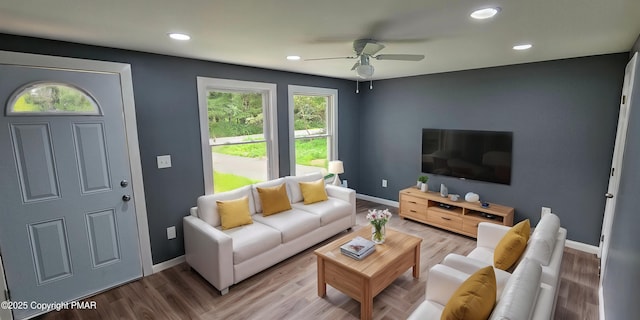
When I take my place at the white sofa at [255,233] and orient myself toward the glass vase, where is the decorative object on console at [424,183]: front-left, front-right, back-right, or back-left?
front-left

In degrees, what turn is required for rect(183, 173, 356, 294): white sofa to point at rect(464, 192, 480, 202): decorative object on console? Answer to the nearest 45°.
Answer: approximately 45° to its left

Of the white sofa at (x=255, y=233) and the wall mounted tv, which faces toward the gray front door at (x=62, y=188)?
the wall mounted tv

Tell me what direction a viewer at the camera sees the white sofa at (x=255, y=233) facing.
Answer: facing the viewer and to the right of the viewer

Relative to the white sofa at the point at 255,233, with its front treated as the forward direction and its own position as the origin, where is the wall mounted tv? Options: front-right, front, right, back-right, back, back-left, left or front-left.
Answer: front-left

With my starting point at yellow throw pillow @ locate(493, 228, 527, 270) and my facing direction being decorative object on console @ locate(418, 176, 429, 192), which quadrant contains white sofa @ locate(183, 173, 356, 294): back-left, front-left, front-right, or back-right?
front-left

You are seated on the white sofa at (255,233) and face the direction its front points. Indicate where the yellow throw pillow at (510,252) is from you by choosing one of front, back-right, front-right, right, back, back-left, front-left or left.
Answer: front

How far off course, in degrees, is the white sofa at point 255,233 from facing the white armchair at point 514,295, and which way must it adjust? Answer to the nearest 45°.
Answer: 0° — it already faces it

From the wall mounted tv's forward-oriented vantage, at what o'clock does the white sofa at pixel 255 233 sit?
The white sofa is roughly at 12 o'clock from the wall mounted tv.

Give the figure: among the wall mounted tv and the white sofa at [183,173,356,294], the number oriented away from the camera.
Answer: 0

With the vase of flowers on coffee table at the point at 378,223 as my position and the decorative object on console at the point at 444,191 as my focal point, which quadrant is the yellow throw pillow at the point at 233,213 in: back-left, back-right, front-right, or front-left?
back-left

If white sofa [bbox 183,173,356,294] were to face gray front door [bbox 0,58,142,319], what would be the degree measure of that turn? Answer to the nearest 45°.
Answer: approximately 135° to its right

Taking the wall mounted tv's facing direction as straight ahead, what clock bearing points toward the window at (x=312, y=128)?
The window is roughly at 1 o'clock from the wall mounted tv.
